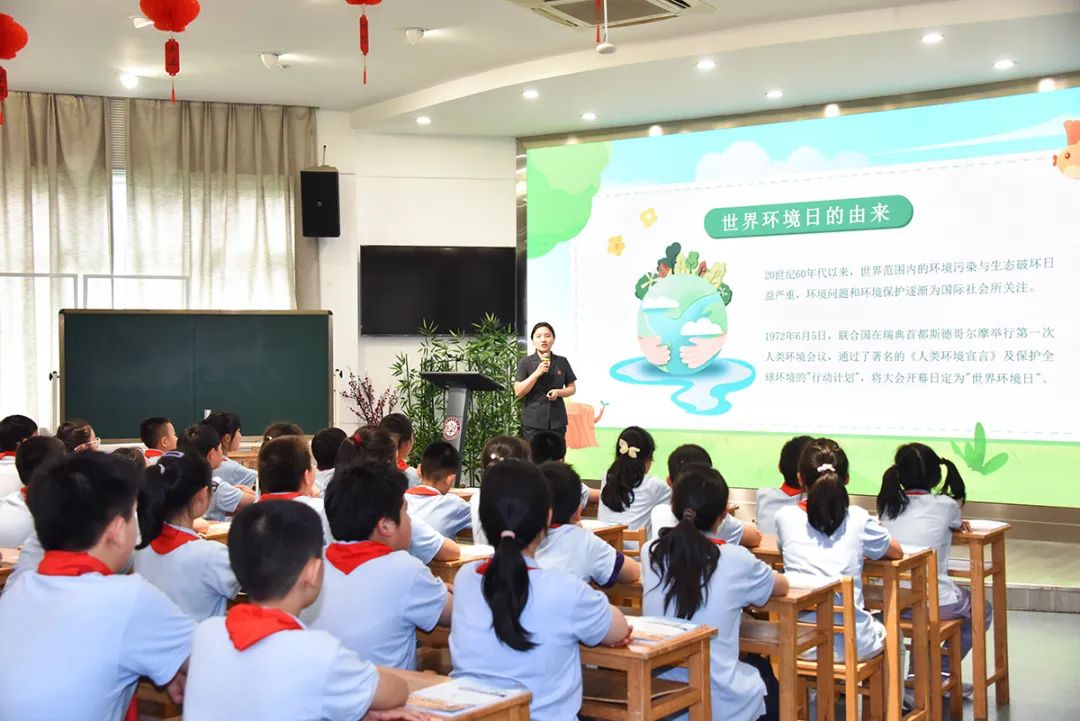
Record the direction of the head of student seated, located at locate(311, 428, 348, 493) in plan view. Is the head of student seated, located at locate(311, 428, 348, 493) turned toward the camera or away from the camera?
away from the camera

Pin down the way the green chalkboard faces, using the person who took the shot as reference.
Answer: facing the viewer

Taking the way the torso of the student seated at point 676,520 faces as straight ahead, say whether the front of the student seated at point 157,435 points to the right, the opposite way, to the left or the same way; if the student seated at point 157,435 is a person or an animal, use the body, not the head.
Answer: the same way

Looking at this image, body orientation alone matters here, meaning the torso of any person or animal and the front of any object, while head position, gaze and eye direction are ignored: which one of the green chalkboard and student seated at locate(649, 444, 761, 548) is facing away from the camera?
the student seated

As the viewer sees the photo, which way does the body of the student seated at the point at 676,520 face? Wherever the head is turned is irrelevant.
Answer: away from the camera

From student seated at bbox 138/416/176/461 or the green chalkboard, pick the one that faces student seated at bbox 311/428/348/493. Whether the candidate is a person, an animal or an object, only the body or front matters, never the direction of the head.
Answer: the green chalkboard

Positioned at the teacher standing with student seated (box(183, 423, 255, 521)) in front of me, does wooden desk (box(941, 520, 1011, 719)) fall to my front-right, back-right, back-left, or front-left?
front-left

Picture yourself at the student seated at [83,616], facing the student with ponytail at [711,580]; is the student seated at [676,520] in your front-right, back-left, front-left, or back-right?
front-left

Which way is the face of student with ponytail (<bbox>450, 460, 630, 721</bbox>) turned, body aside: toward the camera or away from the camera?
away from the camera

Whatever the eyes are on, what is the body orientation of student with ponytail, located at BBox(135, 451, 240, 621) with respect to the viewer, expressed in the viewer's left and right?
facing away from the viewer and to the right of the viewer

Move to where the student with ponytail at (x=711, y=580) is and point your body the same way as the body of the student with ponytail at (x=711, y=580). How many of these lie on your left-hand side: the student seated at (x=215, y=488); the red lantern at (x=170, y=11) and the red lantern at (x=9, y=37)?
3

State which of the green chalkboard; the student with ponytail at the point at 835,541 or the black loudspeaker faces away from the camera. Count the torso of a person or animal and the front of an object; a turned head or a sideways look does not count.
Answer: the student with ponytail

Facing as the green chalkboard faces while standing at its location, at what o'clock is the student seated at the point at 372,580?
The student seated is roughly at 12 o'clock from the green chalkboard.

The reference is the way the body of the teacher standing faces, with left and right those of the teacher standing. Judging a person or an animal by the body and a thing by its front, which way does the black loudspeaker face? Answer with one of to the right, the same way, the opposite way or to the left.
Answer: the same way

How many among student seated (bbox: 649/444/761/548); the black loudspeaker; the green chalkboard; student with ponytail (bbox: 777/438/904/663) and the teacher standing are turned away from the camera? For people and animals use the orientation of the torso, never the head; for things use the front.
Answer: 2

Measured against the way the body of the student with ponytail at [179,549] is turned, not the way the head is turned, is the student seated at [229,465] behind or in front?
in front

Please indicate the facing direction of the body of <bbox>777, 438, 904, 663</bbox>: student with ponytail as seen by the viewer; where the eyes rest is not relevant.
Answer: away from the camera

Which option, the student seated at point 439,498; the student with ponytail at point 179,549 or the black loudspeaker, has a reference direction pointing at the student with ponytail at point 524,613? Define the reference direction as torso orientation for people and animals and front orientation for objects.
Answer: the black loudspeaker

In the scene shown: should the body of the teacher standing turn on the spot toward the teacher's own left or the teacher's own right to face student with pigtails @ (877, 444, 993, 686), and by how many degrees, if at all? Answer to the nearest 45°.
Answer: approximately 45° to the teacher's own left

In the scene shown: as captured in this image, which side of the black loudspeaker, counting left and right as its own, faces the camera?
front

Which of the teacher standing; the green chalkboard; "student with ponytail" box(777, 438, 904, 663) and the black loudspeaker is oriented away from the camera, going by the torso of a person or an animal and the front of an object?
the student with ponytail

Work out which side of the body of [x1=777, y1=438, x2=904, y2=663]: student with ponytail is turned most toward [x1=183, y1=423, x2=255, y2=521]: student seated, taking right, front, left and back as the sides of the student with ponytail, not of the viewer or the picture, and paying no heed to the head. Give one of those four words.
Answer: left

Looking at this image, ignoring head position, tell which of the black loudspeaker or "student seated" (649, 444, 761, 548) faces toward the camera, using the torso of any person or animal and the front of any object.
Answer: the black loudspeaker
